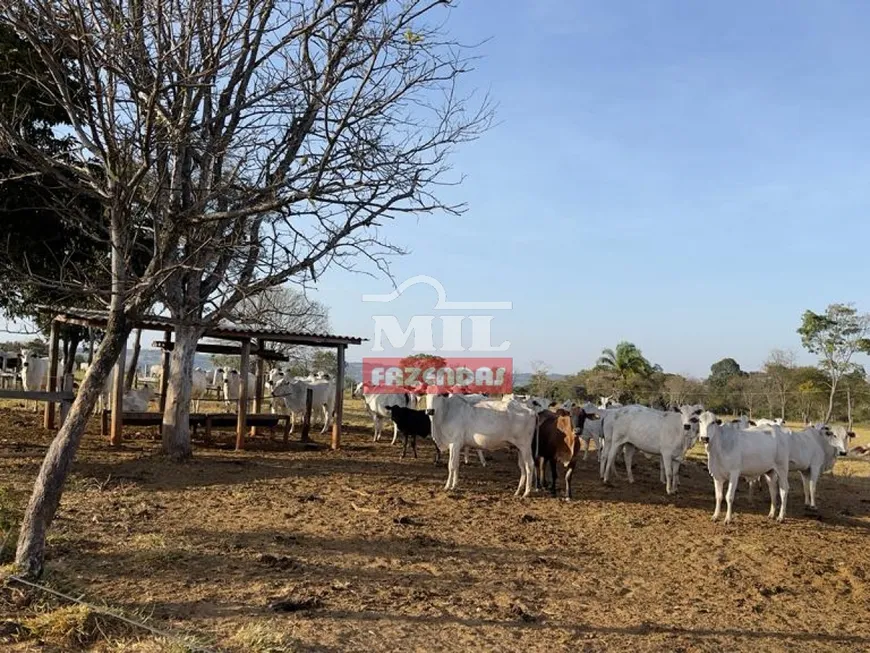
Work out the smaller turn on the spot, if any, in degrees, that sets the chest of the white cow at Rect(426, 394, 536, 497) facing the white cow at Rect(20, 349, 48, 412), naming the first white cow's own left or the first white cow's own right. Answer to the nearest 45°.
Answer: approximately 45° to the first white cow's own right

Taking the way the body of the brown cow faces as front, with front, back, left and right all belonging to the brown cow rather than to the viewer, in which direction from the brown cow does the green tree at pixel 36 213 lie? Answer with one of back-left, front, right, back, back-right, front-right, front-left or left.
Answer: back-right

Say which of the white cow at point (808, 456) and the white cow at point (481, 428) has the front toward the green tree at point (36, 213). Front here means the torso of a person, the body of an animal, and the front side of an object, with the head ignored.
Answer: the white cow at point (481, 428)

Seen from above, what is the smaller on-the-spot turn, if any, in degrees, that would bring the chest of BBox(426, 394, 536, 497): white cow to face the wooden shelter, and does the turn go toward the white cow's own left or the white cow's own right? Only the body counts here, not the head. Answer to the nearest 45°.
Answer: approximately 45° to the white cow's own right

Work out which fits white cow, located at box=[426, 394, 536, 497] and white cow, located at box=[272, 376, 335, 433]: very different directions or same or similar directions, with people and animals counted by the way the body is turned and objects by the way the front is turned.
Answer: same or similar directions

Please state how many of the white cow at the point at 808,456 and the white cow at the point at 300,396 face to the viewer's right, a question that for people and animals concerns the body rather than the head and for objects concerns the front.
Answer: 1

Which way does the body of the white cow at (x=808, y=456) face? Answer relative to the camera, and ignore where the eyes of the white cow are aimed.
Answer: to the viewer's right

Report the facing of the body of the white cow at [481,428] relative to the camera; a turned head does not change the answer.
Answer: to the viewer's left

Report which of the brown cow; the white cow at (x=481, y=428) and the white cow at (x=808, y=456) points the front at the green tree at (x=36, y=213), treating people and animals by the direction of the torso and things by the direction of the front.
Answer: the white cow at (x=481, y=428)

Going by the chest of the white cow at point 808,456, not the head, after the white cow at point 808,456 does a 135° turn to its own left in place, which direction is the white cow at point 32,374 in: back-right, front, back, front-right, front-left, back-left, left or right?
front-left

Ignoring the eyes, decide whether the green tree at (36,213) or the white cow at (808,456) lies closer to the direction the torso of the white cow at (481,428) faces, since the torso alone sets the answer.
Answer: the green tree

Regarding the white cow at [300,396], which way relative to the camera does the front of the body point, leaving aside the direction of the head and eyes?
to the viewer's left

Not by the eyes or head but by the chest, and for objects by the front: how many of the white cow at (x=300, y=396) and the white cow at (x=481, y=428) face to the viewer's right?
0

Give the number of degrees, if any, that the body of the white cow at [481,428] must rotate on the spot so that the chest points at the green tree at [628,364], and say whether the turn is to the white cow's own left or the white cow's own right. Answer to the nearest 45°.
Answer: approximately 90° to the white cow's own right

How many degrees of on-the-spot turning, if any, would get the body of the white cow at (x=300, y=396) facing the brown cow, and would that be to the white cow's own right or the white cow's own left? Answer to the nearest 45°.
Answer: approximately 135° to the white cow's own left

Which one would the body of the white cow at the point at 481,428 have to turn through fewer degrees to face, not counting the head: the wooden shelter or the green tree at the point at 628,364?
the wooden shelter

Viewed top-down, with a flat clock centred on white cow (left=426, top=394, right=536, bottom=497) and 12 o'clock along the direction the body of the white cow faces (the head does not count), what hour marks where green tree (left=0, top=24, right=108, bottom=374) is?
The green tree is roughly at 12 o'clock from the white cow.

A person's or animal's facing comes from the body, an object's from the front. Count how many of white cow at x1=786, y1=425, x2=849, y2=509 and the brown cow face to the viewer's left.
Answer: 0
